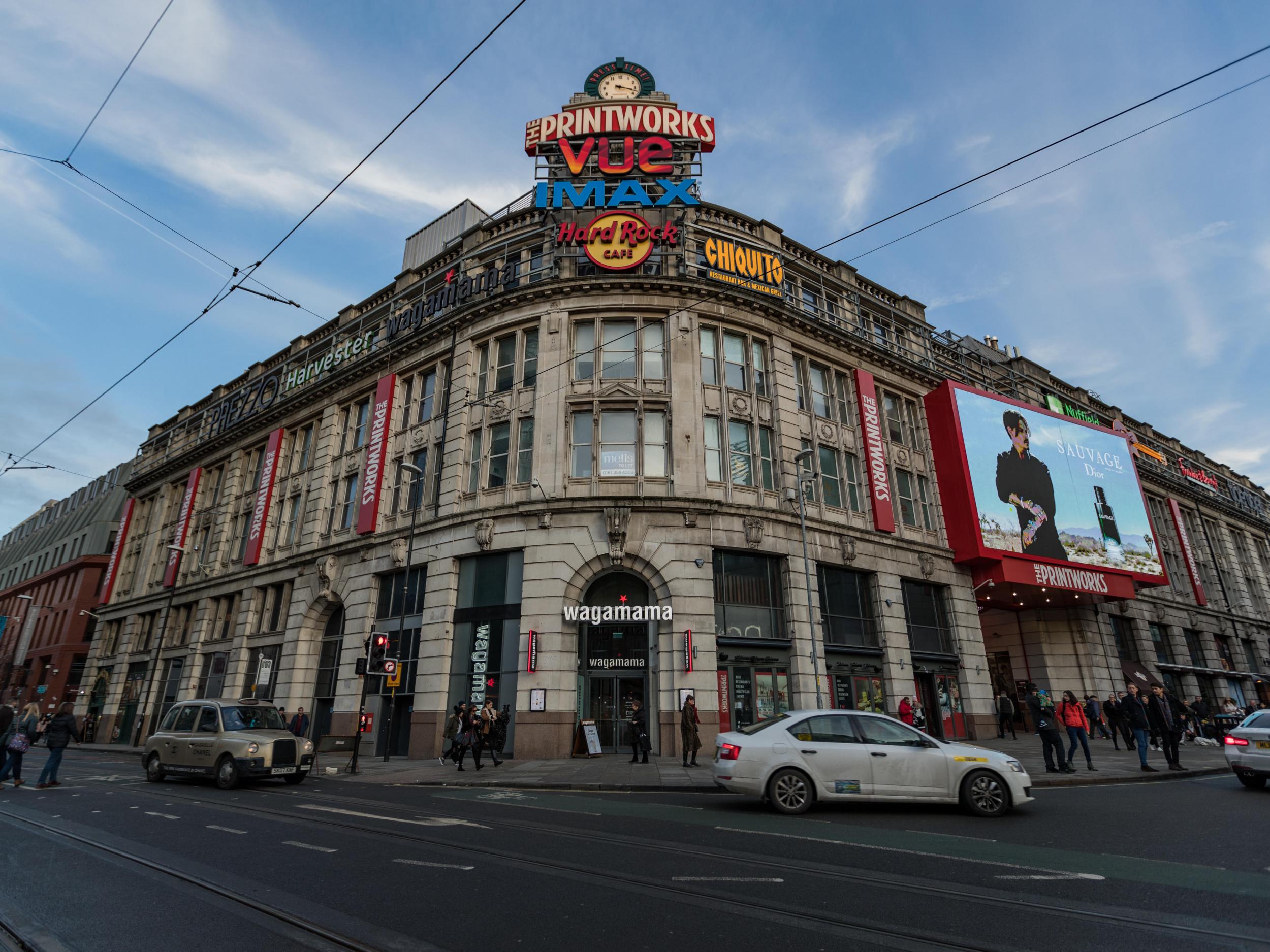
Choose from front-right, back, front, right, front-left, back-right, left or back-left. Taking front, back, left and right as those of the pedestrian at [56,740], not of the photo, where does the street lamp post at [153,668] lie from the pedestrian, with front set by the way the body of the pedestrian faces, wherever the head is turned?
left

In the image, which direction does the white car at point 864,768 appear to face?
to the viewer's right

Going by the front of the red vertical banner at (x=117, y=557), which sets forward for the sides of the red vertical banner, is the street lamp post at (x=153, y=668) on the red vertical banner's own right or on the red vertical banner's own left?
on the red vertical banner's own left

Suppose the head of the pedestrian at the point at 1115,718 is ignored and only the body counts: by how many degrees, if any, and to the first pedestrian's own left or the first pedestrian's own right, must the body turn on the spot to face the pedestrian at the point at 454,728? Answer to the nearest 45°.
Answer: approximately 45° to the first pedestrian's own right

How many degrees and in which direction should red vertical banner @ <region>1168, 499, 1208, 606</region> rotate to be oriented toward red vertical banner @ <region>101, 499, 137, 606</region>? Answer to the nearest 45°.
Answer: approximately 90° to its right

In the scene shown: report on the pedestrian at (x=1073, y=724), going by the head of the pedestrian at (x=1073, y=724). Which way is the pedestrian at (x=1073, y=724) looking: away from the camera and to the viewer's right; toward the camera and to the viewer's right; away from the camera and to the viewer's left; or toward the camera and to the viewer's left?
toward the camera and to the viewer's left

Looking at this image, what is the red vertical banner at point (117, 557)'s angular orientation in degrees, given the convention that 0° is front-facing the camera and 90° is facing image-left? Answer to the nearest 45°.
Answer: approximately 45°

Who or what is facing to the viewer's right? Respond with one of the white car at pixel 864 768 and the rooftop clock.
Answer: the white car
